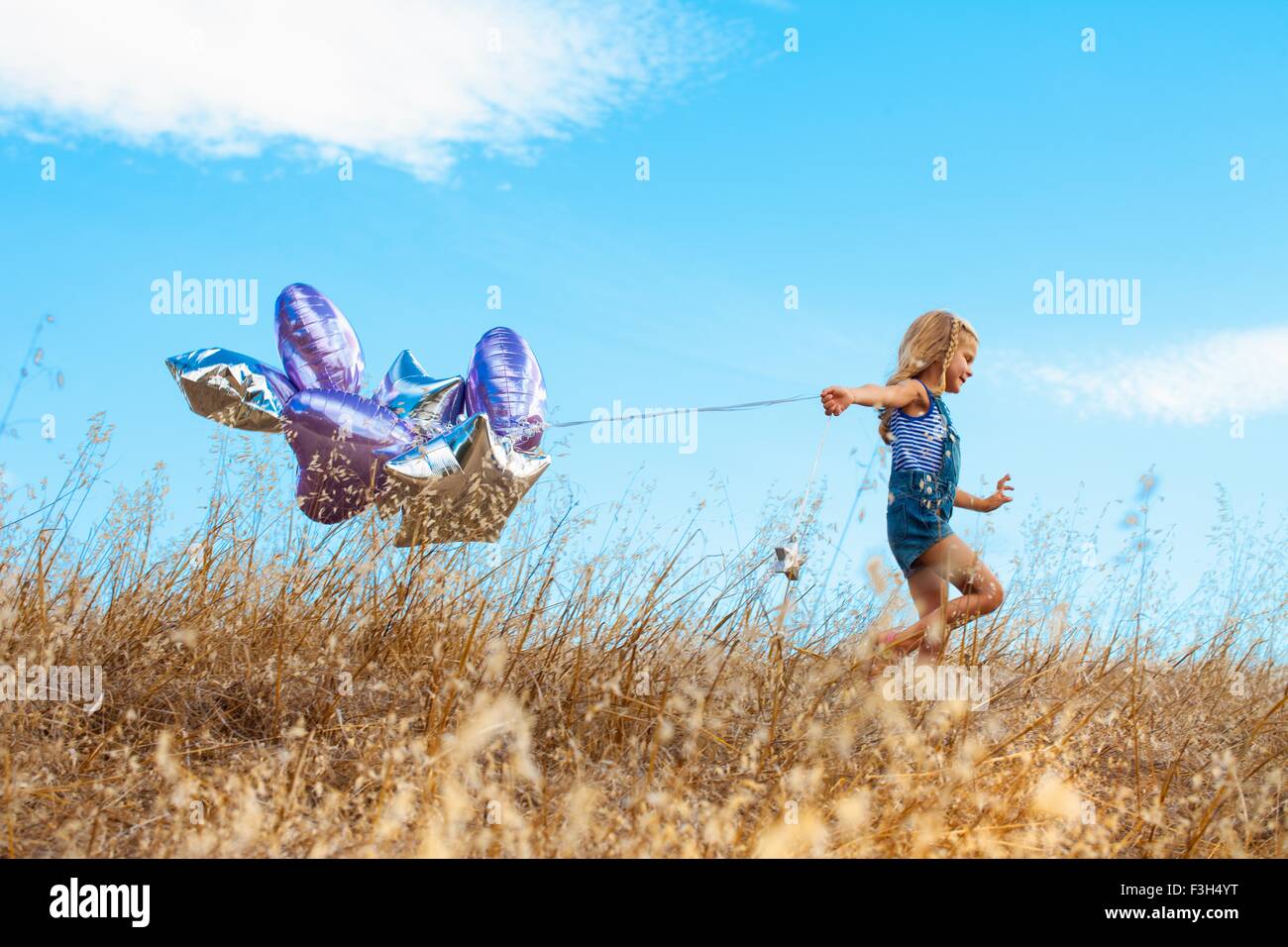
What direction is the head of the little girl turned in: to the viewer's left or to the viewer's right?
to the viewer's right

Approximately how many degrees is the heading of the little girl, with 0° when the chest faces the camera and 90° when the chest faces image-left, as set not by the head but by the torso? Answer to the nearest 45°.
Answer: approximately 270°
